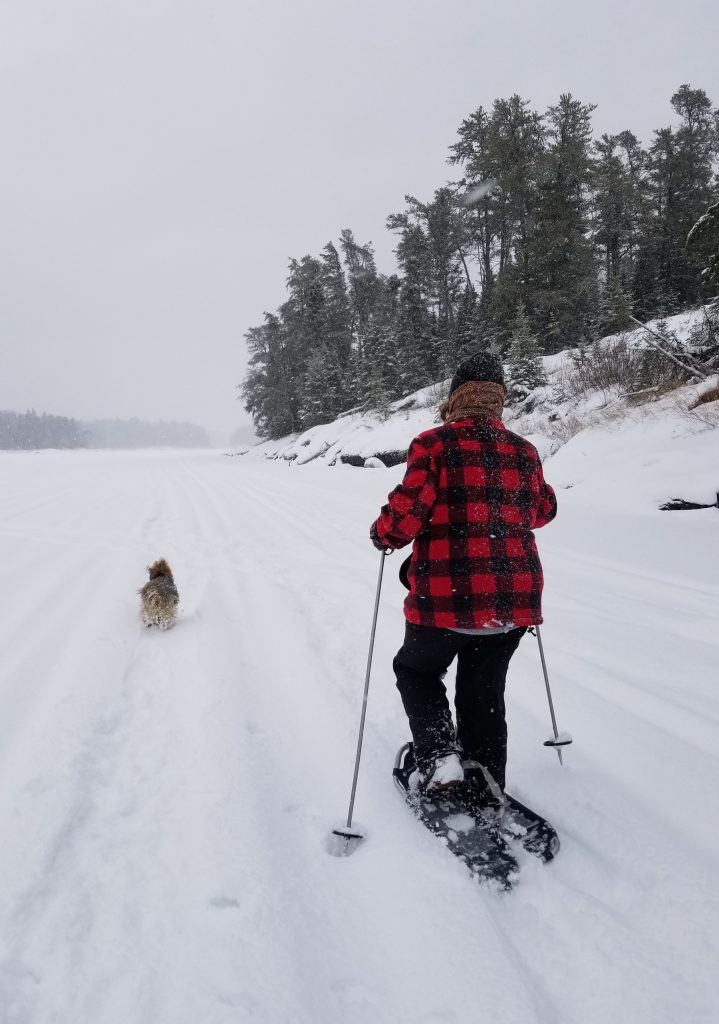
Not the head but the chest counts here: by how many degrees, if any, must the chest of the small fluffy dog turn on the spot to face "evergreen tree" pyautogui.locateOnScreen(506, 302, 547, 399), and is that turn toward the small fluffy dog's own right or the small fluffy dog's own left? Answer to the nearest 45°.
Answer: approximately 45° to the small fluffy dog's own right

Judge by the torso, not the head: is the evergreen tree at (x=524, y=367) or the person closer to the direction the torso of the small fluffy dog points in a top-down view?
the evergreen tree

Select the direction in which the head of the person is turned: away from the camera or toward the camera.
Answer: away from the camera

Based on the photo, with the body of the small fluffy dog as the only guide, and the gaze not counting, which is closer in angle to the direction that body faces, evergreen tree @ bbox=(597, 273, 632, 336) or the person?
the evergreen tree

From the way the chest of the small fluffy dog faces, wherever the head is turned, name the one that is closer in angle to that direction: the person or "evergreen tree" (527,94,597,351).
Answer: the evergreen tree

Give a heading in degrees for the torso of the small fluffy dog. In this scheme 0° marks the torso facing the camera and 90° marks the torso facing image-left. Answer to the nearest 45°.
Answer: approximately 180°

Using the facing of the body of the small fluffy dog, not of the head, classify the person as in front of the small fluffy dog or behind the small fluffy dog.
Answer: behind
